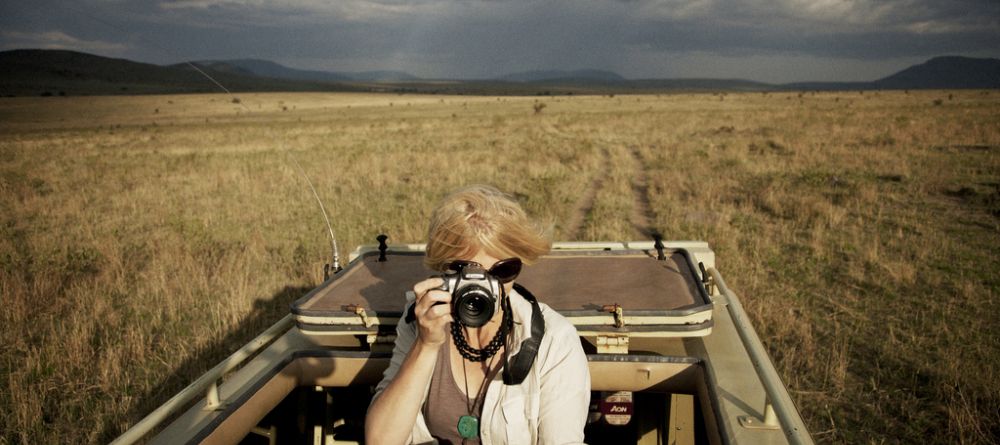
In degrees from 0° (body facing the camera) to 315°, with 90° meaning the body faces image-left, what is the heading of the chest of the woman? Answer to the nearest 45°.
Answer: approximately 0°

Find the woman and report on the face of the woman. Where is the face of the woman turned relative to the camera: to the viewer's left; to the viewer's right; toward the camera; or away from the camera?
toward the camera
